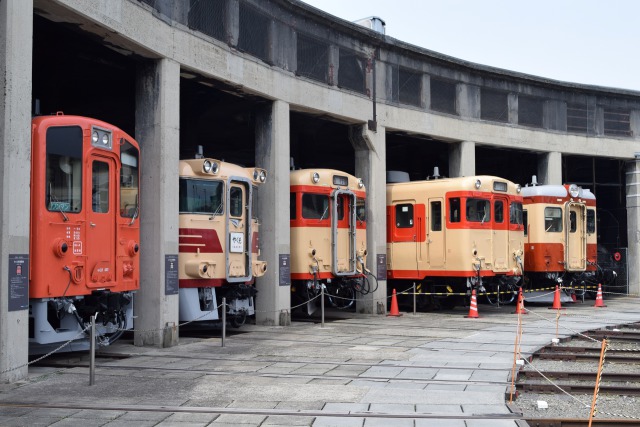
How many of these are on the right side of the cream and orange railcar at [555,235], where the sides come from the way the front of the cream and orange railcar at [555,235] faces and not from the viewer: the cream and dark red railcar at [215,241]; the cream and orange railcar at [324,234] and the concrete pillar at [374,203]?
3

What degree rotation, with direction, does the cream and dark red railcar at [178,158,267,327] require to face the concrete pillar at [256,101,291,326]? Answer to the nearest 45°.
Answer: approximately 90° to its left

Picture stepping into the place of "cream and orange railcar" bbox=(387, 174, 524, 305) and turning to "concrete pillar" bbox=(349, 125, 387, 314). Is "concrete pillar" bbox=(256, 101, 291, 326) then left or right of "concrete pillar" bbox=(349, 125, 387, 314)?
left

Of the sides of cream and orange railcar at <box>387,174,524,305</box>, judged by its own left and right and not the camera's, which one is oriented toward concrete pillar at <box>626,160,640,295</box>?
left

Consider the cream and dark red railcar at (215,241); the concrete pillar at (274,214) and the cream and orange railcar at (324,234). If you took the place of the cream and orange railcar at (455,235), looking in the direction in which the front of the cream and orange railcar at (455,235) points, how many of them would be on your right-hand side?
3

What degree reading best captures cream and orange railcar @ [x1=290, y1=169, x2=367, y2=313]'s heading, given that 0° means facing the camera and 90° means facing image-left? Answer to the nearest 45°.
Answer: approximately 315°

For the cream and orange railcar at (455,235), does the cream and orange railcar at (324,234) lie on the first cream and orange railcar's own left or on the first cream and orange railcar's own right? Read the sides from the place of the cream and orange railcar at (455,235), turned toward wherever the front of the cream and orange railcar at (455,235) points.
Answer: on the first cream and orange railcar's own right

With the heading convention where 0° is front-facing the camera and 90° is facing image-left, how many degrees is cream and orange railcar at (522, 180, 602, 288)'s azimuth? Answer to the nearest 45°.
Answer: approximately 315°

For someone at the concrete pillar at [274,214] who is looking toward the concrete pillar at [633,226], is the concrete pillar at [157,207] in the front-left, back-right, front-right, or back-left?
back-right
